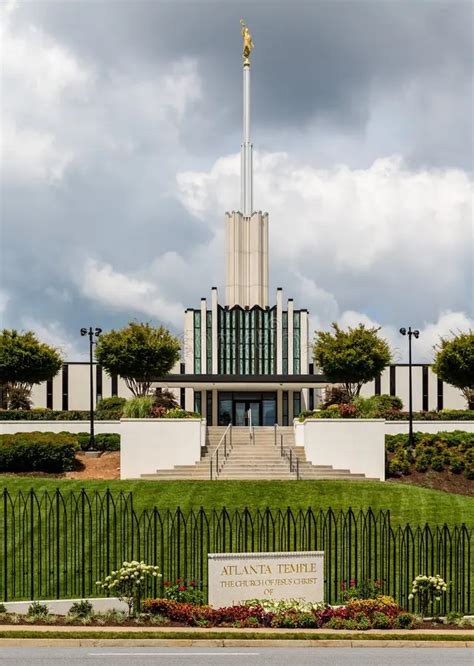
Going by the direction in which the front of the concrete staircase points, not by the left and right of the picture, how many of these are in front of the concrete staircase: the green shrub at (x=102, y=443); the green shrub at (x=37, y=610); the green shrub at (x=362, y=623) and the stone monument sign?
3

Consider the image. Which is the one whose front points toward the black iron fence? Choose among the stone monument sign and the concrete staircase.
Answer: the concrete staircase

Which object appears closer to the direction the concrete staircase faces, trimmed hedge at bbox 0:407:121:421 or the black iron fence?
the black iron fence

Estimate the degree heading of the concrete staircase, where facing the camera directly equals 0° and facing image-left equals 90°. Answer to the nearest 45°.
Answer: approximately 0°

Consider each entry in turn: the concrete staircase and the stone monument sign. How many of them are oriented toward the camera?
2

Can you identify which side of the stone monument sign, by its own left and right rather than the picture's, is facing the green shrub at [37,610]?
right

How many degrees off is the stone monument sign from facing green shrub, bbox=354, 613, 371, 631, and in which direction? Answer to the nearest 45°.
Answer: approximately 45° to its left

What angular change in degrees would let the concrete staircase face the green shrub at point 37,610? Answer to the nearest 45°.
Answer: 0° — it already faces it

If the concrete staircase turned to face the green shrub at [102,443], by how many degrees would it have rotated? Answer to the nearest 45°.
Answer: approximately 135° to its right

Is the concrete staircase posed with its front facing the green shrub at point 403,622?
yes
